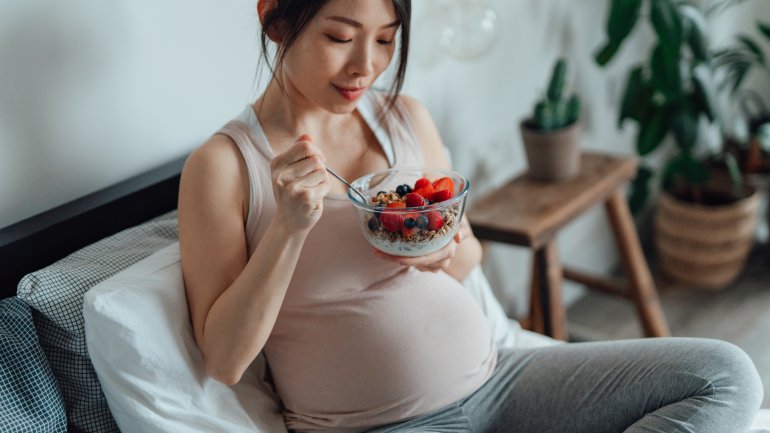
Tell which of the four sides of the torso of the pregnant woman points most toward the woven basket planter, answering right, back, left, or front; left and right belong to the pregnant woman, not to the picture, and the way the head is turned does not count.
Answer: left

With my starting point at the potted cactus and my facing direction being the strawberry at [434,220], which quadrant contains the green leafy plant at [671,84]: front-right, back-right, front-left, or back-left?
back-left

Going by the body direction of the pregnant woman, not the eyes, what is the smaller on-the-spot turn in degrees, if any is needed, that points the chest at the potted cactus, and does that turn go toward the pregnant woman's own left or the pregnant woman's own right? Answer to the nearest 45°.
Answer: approximately 135° to the pregnant woman's own left

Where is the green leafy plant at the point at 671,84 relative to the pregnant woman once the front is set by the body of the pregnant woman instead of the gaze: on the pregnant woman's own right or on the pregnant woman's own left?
on the pregnant woman's own left

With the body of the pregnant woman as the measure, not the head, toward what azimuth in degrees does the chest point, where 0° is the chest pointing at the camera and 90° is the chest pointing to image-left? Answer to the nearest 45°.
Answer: approximately 315°

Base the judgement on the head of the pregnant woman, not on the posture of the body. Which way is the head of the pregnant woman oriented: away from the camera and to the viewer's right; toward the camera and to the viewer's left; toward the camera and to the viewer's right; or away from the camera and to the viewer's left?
toward the camera and to the viewer's right

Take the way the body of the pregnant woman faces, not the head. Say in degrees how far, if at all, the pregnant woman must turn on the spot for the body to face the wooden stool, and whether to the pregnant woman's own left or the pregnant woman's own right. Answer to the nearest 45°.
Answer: approximately 90° to the pregnant woman's own left

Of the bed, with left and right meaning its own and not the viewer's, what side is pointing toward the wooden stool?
left

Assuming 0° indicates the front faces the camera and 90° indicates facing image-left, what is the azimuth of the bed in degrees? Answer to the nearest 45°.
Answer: approximately 315°

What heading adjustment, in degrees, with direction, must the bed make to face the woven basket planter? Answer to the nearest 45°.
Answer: approximately 90° to its left
